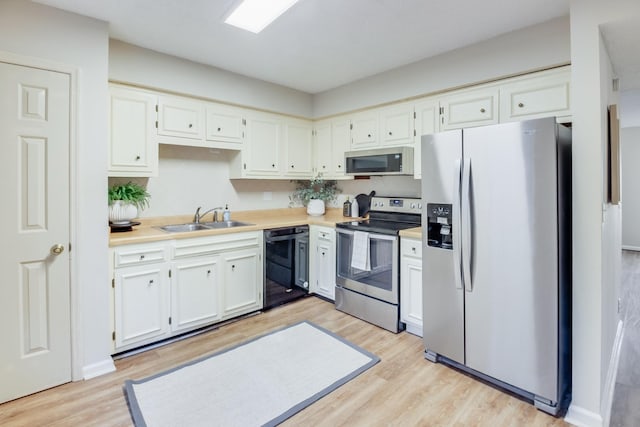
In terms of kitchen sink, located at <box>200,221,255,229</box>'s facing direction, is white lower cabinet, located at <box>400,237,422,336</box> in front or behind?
in front

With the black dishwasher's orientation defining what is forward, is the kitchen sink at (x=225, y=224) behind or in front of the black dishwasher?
behind

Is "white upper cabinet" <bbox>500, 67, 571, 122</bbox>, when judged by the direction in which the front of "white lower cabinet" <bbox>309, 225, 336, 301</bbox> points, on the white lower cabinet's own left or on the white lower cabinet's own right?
on the white lower cabinet's own left

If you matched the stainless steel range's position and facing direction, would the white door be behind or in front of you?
in front

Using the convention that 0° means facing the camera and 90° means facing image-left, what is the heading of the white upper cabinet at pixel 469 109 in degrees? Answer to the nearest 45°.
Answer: approximately 45°

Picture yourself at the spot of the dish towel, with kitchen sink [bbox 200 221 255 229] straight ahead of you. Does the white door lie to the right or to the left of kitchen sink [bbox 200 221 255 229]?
left

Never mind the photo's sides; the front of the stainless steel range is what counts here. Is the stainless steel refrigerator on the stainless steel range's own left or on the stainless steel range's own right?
on the stainless steel range's own left

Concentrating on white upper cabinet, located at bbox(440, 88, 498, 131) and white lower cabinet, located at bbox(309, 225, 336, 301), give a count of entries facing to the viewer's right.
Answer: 0

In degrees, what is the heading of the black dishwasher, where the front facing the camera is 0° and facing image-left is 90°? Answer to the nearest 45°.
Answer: approximately 315°

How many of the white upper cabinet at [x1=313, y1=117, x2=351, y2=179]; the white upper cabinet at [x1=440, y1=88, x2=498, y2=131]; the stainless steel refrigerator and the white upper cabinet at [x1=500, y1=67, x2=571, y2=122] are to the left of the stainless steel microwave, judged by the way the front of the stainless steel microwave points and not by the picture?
3

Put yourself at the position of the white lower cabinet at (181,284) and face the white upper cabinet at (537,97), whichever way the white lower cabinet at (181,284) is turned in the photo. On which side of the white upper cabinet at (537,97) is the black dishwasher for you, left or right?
left

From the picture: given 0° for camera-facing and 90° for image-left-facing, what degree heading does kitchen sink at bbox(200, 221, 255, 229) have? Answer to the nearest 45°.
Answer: approximately 315°

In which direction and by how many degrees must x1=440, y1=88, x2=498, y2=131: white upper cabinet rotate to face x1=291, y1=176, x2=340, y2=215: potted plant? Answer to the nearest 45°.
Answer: approximately 90° to its right
